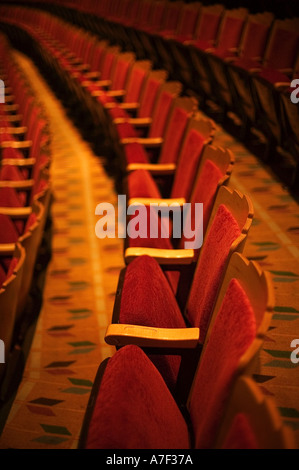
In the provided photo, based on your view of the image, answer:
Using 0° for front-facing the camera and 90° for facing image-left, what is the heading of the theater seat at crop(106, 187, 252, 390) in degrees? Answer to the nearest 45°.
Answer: approximately 90°

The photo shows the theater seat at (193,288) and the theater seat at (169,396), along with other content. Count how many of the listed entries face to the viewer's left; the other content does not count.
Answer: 2

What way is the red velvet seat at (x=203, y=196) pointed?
to the viewer's left

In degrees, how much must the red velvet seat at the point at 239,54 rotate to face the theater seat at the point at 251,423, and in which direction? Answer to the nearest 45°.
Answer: approximately 45° to its left

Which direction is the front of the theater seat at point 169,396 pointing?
to the viewer's left

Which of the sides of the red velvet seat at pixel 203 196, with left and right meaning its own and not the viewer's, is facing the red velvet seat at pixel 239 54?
right
